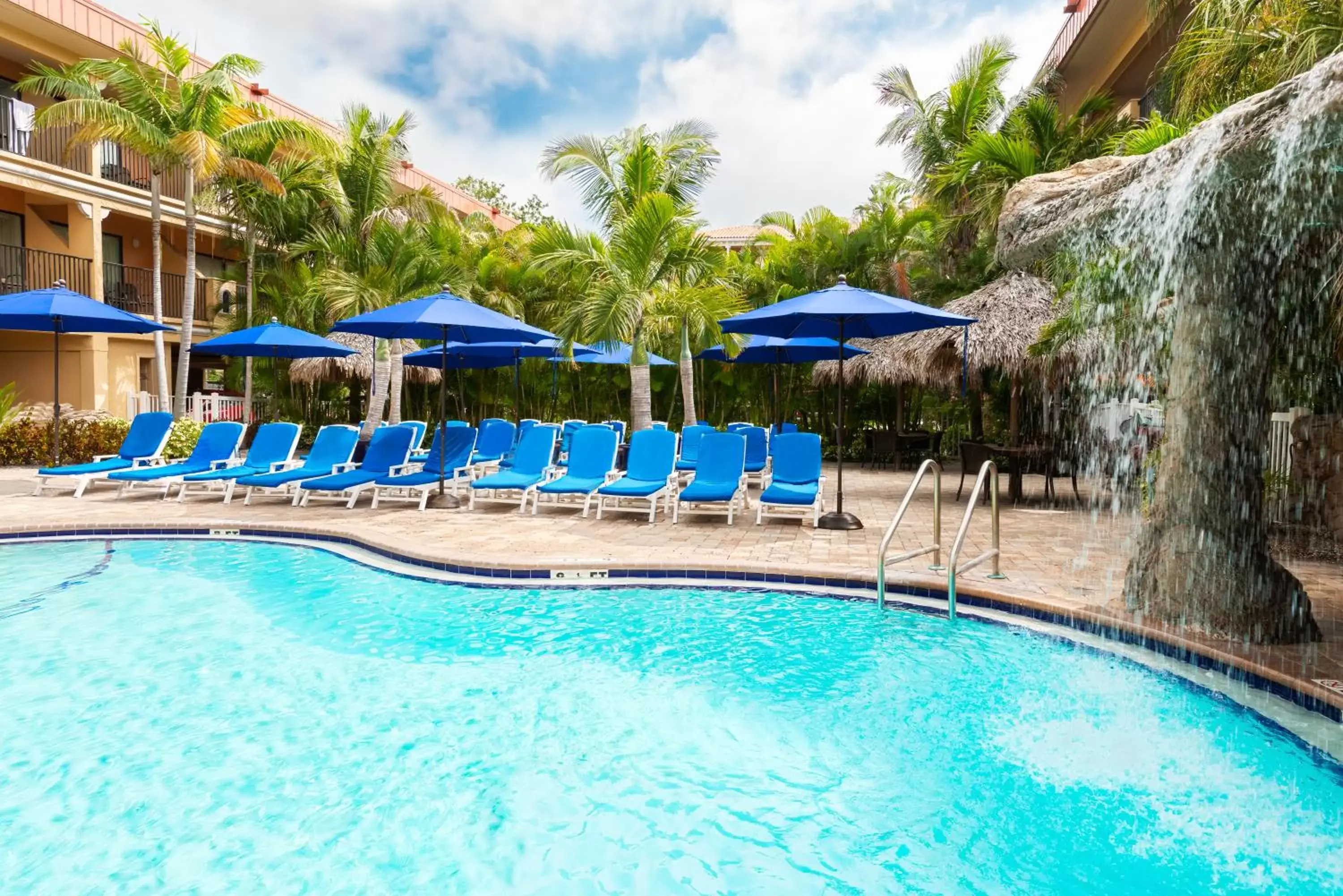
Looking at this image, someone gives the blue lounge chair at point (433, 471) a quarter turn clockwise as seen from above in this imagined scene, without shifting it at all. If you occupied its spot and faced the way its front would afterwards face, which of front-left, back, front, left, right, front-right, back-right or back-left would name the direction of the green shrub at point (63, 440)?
front

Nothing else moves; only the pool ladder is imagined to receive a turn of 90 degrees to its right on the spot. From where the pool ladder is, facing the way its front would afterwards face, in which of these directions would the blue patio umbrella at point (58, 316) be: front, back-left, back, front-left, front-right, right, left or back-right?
front-left

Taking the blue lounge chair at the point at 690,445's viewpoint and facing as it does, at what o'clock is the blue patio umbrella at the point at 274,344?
The blue patio umbrella is roughly at 3 o'clock from the blue lounge chair.

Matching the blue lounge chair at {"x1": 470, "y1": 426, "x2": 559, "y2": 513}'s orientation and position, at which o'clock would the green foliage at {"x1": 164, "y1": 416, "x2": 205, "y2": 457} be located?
The green foliage is roughly at 3 o'clock from the blue lounge chair.

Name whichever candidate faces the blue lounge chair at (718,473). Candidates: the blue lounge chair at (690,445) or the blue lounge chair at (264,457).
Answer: the blue lounge chair at (690,445)

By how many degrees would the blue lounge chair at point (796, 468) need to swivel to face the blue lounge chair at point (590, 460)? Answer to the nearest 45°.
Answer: approximately 90° to its right

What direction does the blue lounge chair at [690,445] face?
toward the camera

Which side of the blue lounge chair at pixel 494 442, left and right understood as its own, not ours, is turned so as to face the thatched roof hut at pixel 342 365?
right

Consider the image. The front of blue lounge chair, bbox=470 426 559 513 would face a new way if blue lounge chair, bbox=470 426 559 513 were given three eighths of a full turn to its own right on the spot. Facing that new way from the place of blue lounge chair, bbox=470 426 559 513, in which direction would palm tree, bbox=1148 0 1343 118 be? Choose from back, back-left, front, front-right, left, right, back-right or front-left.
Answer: back-right

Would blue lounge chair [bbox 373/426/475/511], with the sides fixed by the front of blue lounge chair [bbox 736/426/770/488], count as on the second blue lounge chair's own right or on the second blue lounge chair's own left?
on the second blue lounge chair's own right

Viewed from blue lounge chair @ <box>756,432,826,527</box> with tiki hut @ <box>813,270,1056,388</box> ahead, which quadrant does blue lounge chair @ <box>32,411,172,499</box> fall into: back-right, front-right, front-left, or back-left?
back-left

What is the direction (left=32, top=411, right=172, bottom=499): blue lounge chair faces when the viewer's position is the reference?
facing the viewer and to the left of the viewer

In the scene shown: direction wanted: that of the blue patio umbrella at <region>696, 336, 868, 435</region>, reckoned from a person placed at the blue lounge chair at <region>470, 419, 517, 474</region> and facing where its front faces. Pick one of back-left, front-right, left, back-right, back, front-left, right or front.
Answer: back-left

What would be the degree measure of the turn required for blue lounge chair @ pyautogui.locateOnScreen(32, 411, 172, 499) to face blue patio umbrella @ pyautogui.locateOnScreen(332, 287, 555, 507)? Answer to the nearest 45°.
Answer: approximately 90° to its left

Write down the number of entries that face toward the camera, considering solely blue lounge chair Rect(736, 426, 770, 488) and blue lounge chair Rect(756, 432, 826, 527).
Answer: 2

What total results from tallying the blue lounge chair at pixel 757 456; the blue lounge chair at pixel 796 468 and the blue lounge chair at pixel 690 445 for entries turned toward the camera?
3
